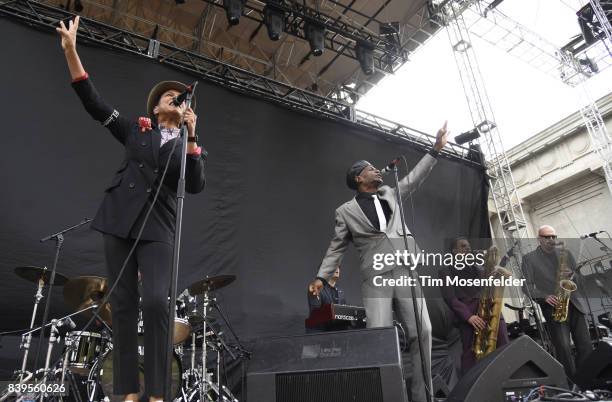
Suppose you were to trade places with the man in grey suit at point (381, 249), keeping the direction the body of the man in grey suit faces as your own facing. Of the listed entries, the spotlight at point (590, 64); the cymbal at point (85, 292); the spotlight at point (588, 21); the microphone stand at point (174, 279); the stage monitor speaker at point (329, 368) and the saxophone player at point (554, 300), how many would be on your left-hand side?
3

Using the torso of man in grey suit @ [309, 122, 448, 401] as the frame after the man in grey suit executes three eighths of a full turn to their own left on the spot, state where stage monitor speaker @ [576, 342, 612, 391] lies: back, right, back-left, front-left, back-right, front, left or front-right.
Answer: right

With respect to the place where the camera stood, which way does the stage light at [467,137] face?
facing to the left of the viewer

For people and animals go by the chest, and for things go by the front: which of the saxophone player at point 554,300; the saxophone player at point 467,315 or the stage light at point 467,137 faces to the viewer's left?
the stage light

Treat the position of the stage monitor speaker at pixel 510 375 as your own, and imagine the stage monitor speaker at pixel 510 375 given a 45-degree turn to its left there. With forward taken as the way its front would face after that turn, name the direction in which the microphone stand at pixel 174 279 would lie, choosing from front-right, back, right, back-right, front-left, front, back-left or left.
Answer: front

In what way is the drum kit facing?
toward the camera

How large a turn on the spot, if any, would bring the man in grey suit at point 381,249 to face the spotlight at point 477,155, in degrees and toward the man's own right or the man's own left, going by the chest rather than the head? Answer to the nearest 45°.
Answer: approximately 90° to the man's own left

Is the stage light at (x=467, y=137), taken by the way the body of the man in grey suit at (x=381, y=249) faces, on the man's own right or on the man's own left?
on the man's own left

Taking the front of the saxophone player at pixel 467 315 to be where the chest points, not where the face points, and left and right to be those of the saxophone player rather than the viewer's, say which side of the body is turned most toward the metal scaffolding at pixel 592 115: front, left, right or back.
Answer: left
